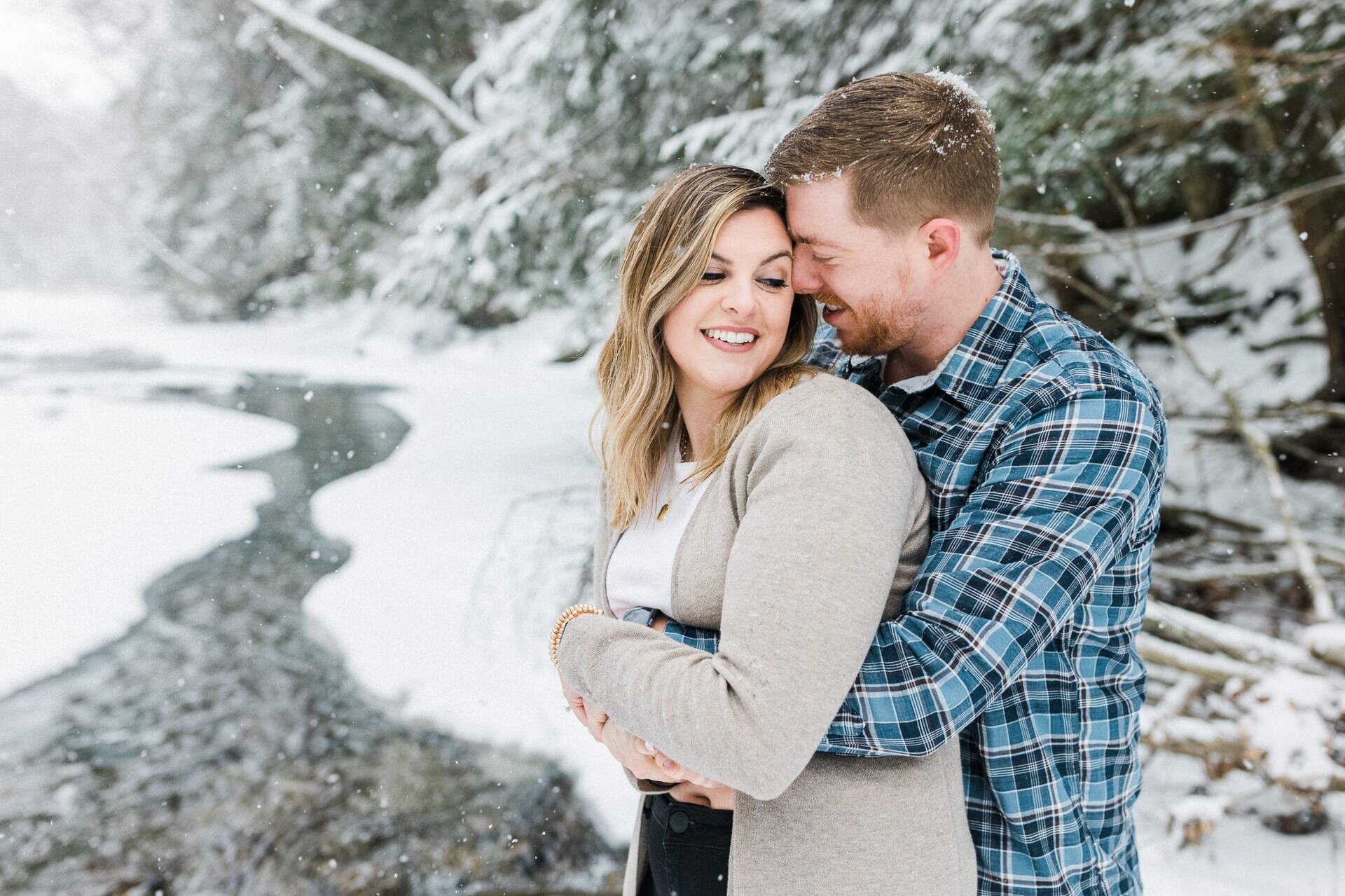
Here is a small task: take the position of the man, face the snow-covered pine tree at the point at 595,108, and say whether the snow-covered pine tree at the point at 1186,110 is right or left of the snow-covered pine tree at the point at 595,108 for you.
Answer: right

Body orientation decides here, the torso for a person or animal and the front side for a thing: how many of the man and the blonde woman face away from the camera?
0

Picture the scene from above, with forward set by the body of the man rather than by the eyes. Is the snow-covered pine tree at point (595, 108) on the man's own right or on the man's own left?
on the man's own right

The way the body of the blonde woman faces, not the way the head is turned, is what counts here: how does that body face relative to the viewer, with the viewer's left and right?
facing the viewer and to the left of the viewer

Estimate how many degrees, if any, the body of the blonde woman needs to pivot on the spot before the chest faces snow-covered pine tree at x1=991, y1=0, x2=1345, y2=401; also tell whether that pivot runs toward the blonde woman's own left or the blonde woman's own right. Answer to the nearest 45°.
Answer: approximately 180°

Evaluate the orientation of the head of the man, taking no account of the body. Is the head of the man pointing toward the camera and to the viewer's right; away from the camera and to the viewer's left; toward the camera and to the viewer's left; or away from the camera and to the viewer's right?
toward the camera and to the viewer's left
